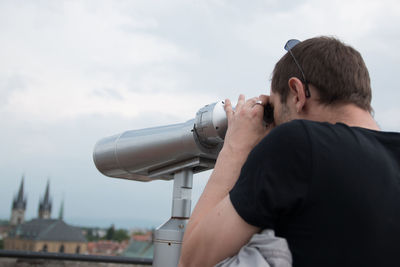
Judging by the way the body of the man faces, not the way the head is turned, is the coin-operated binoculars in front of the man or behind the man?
in front

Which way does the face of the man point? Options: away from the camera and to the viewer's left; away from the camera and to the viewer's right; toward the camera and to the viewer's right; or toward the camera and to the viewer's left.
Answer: away from the camera and to the viewer's left

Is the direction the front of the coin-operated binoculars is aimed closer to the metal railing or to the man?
the metal railing

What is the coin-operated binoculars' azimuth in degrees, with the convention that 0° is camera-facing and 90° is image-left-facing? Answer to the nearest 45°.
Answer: approximately 135°

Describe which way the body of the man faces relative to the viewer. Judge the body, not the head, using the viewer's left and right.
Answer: facing away from the viewer and to the left of the viewer

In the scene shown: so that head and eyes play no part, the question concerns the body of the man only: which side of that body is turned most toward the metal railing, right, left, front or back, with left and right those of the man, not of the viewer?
front
